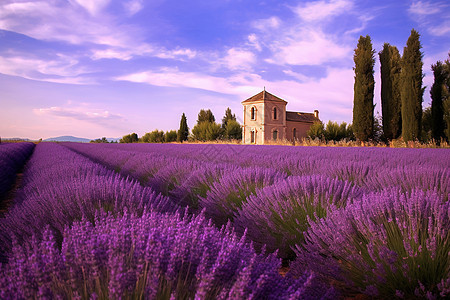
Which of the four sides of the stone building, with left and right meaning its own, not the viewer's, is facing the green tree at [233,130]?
right

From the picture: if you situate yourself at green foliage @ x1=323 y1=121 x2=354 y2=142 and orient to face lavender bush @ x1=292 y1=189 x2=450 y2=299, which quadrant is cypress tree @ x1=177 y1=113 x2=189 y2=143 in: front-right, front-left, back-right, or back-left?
back-right

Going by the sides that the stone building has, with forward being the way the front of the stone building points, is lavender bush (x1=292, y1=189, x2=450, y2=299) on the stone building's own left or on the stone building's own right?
on the stone building's own left

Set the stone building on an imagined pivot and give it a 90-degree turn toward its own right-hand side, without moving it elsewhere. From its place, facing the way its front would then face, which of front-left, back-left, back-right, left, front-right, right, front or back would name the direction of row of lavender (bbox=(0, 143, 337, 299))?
back-left

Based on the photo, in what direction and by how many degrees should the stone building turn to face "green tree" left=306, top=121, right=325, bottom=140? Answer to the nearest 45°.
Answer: approximately 90° to its left

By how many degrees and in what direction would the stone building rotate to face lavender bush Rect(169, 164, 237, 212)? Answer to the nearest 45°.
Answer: approximately 45° to its left

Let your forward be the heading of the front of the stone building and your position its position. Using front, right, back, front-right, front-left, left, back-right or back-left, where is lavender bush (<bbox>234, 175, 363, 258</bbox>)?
front-left

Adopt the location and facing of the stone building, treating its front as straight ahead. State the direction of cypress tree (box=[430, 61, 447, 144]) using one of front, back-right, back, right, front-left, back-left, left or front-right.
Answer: left

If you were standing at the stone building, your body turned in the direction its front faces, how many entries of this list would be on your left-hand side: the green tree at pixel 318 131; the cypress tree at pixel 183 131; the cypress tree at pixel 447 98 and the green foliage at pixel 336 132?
3

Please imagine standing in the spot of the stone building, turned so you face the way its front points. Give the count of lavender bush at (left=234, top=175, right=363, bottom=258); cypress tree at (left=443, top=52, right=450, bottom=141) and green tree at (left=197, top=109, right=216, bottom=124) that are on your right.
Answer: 1

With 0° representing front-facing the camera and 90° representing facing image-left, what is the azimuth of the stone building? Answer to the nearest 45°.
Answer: approximately 45°

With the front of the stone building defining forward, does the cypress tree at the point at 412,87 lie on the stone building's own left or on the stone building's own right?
on the stone building's own left

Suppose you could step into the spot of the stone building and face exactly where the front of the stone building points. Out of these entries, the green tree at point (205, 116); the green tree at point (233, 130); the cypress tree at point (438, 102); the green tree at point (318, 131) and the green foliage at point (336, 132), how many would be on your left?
3

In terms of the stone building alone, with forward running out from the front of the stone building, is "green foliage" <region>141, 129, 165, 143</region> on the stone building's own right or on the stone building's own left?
on the stone building's own right

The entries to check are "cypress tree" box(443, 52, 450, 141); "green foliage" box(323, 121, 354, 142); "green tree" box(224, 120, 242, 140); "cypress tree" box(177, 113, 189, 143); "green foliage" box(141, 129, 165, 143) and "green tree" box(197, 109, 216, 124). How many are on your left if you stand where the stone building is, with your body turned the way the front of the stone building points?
2
